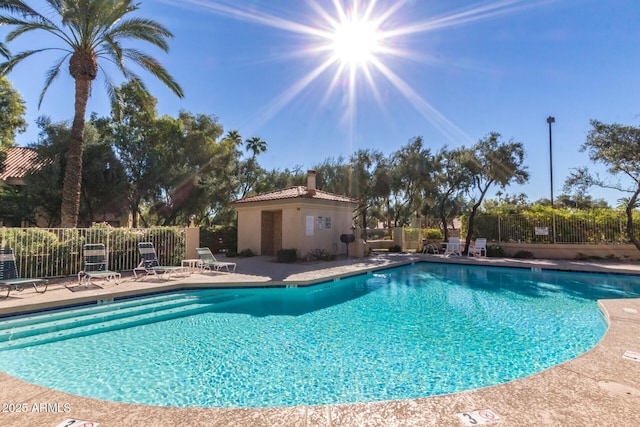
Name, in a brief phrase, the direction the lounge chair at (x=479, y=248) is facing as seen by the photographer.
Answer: facing the viewer and to the left of the viewer

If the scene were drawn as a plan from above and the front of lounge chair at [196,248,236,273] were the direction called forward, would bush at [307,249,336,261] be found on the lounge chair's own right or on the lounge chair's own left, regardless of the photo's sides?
on the lounge chair's own left

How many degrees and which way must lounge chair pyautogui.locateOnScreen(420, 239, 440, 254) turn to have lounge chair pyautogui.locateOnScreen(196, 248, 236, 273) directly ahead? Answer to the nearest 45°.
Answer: approximately 90° to its right

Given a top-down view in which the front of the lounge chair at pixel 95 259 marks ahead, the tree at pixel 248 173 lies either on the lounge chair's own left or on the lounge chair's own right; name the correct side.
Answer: on the lounge chair's own left

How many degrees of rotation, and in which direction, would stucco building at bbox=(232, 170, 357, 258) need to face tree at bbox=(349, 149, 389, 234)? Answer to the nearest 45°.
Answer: approximately 180°

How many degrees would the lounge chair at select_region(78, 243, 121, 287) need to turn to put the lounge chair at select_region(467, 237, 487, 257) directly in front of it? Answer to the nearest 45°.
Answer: approximately 45° to its left

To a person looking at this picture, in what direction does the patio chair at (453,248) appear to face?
facing the viewer

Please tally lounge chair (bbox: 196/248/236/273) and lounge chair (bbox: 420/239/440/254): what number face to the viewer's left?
0
